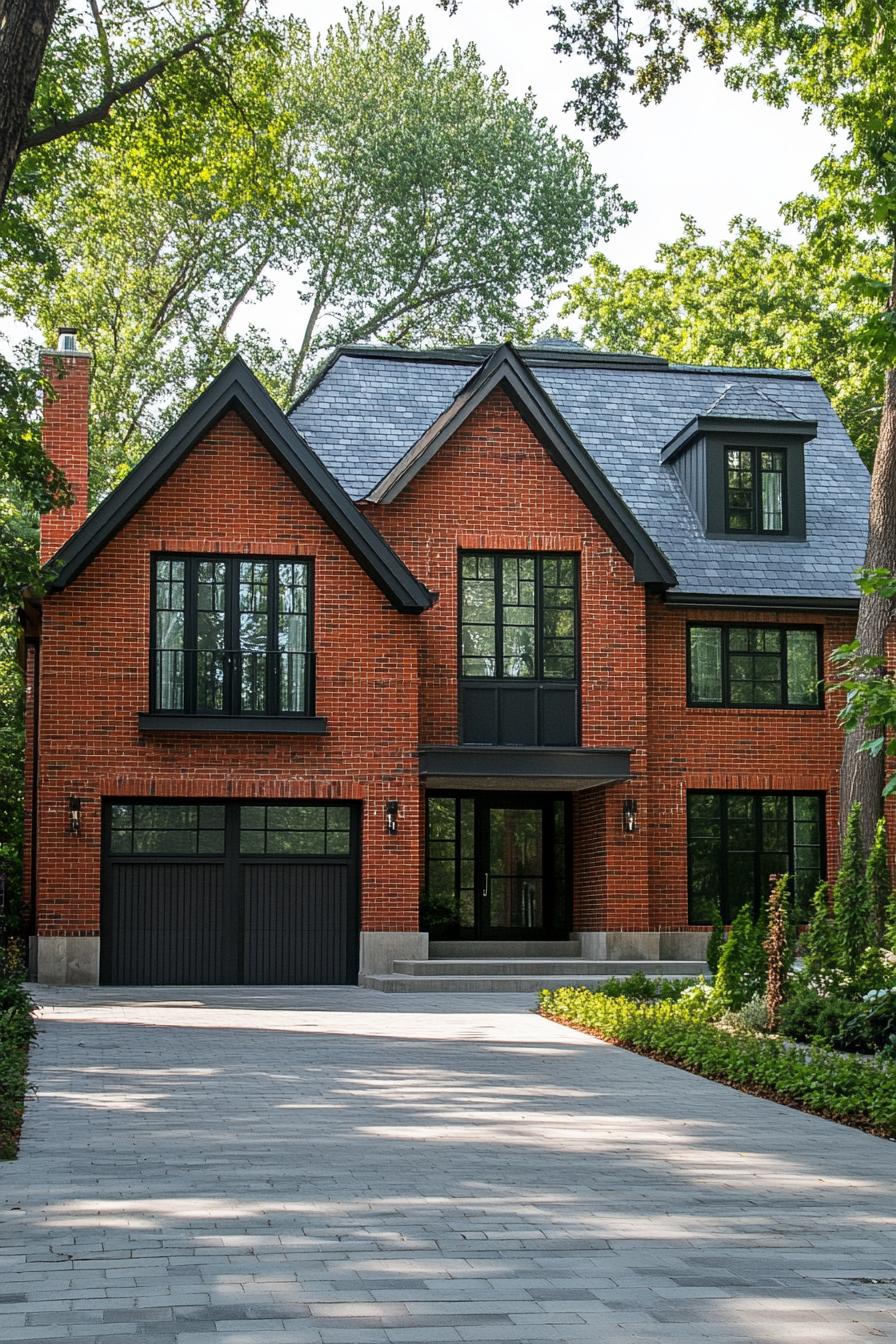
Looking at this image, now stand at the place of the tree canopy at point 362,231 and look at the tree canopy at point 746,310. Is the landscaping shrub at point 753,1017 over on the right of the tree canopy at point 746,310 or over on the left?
right

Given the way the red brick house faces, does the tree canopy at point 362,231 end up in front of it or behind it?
behind

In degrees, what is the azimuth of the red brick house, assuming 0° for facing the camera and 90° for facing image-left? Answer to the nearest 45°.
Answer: approximately 0°

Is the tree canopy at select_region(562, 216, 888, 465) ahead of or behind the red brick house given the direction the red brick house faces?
behind
